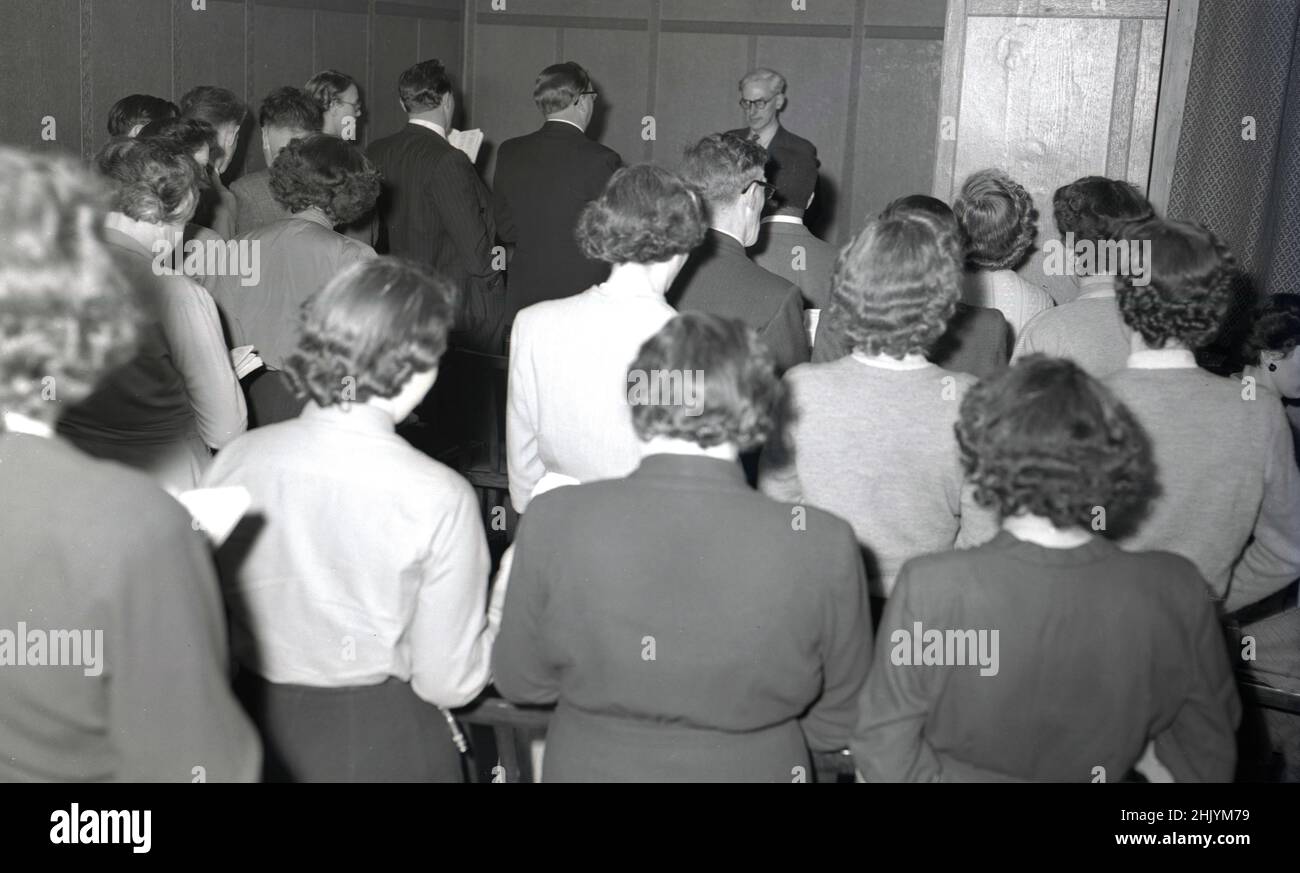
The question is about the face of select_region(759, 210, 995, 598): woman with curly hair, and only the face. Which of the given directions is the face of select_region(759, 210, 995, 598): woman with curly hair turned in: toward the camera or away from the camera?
away from the camera

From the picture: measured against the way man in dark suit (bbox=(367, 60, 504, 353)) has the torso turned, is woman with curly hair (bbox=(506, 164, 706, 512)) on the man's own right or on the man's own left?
on the man's own right

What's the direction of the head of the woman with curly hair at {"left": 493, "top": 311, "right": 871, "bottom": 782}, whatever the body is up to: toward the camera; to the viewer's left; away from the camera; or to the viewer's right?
away from the camera

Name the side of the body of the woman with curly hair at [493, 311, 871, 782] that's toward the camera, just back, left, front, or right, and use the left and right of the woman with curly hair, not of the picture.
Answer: back

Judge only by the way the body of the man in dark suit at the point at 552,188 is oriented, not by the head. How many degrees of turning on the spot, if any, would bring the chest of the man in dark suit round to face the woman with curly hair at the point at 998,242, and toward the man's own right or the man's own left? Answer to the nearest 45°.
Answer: approximately 90° to the man's own right

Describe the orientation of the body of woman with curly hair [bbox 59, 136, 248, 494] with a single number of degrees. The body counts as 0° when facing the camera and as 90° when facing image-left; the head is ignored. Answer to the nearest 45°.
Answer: approximately 225°

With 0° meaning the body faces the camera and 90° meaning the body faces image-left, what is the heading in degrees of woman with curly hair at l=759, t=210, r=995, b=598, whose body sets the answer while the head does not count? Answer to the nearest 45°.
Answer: approximately 180°

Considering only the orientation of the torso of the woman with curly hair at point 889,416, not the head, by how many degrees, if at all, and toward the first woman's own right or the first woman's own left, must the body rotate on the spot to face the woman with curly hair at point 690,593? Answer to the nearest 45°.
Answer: approximately 180°

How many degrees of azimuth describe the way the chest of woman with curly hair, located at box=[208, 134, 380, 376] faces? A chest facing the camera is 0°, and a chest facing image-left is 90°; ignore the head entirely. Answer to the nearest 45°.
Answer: approximately 180°

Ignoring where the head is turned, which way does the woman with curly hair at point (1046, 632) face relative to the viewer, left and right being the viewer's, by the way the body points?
facing away from the viewer

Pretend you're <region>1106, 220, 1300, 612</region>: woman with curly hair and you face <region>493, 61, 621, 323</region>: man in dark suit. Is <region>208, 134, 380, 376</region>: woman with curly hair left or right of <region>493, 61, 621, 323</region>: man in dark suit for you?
left

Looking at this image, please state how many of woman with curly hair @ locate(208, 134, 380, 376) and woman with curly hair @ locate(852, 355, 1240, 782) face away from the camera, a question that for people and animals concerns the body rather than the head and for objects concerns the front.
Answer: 2

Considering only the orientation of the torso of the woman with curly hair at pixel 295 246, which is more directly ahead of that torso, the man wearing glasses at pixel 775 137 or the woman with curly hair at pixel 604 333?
the man wearing glasses

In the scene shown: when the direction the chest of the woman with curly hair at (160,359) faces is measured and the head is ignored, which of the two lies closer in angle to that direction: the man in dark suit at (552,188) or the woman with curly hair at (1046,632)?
the man in dark suit
